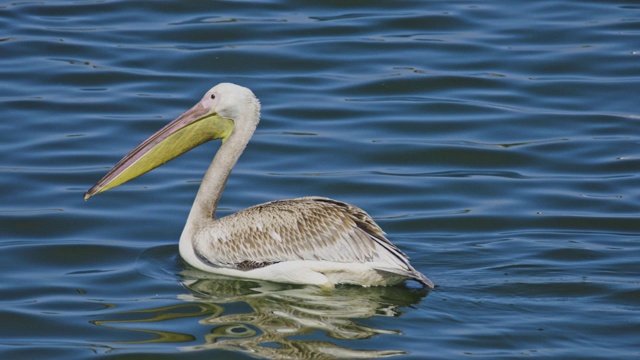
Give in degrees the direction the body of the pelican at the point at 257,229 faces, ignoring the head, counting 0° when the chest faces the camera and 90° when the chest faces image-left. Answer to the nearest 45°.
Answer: approximately 90°
